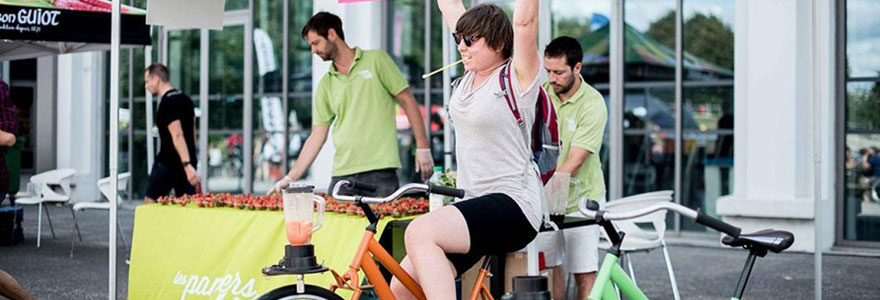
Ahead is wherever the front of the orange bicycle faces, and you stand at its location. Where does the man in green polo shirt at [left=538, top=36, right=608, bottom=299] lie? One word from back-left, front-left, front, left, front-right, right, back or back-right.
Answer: back-right

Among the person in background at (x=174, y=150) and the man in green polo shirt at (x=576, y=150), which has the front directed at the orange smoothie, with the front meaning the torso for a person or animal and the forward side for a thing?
the man in green polo shirt

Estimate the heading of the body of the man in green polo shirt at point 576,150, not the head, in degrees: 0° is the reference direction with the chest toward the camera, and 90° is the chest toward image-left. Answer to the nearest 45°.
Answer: approximately 45°

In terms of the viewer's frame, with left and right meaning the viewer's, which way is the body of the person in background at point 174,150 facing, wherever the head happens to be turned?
facing to the left of the viewer

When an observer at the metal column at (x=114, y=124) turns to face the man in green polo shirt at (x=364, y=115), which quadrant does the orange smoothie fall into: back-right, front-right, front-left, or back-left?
front-right

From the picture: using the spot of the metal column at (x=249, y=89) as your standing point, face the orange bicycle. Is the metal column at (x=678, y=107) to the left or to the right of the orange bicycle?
left

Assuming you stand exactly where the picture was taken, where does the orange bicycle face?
facing to the left of the viewer

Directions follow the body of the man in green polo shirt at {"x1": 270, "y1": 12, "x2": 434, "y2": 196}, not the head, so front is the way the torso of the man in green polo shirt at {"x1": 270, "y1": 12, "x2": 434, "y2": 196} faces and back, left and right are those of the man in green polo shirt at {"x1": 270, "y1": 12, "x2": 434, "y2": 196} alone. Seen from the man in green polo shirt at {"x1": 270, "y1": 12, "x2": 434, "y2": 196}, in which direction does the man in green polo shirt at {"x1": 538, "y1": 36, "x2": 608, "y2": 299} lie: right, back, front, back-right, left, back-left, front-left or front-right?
left

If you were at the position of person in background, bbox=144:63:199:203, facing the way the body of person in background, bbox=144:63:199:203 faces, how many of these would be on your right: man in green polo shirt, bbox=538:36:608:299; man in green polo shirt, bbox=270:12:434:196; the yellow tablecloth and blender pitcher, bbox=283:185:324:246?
0

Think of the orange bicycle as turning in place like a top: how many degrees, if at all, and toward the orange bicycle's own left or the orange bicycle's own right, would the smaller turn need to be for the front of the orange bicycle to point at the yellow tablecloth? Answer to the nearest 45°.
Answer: approximately 45° to the orange bicycle's own right

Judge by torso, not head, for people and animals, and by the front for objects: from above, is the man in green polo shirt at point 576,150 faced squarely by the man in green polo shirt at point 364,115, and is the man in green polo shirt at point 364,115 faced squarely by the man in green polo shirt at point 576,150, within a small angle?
no

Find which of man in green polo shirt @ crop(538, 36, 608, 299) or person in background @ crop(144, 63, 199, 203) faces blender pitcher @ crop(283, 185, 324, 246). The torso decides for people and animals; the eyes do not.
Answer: the man in green polo shirt

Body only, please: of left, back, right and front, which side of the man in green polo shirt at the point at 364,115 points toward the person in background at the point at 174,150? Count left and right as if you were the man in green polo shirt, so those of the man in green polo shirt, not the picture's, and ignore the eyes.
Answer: right

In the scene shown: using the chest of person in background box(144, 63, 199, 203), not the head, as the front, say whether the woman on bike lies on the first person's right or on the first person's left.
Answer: on the first person's left

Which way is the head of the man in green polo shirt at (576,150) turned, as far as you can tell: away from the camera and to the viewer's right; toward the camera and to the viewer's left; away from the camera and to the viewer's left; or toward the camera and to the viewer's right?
toward the camera and to the viewer's left

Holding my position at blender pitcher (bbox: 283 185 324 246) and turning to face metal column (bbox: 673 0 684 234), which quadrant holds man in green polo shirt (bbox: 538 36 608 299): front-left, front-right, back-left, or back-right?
front-right

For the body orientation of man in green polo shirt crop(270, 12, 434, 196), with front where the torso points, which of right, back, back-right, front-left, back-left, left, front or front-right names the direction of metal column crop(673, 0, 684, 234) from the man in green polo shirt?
back

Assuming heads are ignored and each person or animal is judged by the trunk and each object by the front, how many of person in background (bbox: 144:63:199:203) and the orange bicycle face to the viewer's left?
2

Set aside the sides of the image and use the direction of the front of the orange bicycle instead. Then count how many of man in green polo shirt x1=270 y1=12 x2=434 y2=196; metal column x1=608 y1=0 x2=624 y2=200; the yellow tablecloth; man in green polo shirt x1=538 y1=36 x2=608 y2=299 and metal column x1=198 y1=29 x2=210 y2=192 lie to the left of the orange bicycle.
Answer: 0

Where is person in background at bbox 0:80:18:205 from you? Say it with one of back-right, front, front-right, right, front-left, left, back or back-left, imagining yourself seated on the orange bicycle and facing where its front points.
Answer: front-right
